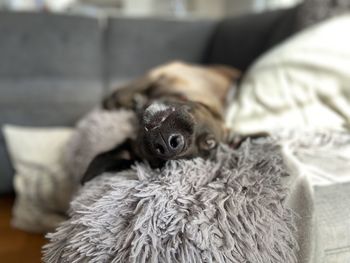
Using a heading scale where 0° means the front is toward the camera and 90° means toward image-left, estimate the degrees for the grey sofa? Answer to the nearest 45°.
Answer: approximately 0°
